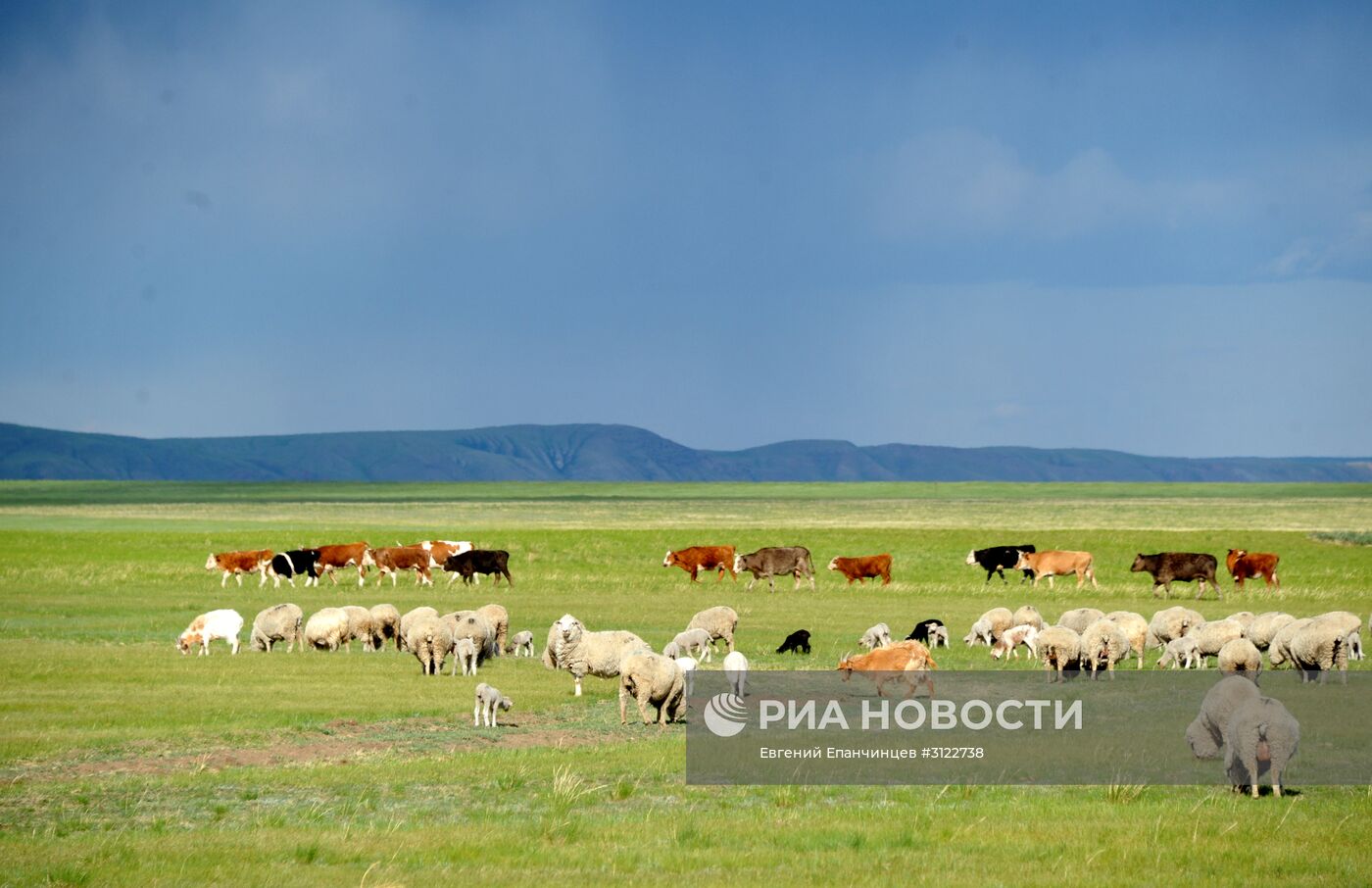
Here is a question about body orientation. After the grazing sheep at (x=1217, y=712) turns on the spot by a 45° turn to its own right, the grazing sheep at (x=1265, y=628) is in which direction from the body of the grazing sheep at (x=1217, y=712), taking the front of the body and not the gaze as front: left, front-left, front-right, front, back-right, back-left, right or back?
right

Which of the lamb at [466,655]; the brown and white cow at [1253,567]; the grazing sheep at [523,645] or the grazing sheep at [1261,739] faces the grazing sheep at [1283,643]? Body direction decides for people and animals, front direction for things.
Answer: the grazing sheep at [1261,739]

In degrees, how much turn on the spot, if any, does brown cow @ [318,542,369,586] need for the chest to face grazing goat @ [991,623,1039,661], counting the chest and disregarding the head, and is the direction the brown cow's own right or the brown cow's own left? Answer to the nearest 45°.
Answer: approximately 135° to the brown cow's own left

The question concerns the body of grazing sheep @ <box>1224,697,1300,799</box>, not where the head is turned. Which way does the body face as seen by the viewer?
away from the camera

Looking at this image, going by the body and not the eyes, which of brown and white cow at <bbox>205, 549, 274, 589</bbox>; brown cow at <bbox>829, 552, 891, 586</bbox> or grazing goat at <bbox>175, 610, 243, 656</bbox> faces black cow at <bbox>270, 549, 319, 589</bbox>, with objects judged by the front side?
the brown cow

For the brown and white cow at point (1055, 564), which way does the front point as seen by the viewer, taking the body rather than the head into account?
to the viewer's left

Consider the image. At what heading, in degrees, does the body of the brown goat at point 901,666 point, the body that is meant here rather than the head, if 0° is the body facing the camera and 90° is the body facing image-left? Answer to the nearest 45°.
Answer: approximately 90°

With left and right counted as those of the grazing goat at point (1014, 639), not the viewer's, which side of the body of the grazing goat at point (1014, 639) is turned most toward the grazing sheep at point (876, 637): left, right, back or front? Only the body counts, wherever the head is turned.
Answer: front

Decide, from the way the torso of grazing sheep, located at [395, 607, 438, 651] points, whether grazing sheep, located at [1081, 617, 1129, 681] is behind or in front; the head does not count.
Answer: behind

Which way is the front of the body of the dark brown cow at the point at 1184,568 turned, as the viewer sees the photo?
to the viewer's left

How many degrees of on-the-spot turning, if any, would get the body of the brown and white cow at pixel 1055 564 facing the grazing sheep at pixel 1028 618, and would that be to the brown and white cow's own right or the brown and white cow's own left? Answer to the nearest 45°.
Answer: approximately 90° to the brown and white cow's own left

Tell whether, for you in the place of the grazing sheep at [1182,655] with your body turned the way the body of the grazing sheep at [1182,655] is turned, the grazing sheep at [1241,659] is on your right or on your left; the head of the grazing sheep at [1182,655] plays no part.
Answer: on your left

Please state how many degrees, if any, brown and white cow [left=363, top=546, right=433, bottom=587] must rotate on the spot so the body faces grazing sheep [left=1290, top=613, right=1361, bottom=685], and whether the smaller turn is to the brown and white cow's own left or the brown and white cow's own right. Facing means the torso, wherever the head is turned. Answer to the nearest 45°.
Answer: approximately 135° to the brown and white cow's own left

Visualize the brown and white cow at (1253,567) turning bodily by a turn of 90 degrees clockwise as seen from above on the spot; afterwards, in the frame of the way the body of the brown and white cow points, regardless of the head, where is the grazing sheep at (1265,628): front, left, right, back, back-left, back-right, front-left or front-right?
back

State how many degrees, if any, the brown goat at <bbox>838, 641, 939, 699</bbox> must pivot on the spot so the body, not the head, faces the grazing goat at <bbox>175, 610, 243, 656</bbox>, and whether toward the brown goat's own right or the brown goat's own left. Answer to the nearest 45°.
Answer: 0° — it already faces it
